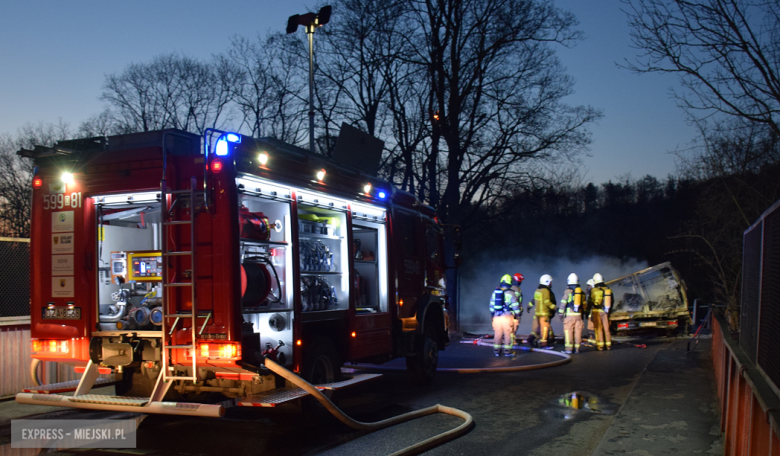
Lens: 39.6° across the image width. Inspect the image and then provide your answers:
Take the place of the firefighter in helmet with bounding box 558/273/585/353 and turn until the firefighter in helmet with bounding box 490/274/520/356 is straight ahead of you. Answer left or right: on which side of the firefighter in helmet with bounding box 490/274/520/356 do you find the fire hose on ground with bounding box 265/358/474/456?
left

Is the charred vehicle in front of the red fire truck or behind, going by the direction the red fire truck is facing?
in front

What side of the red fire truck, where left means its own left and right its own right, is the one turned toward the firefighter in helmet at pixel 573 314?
front

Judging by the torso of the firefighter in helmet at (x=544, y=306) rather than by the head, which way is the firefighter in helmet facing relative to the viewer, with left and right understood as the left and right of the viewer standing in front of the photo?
facing away from the viewer and to the right of the viewer

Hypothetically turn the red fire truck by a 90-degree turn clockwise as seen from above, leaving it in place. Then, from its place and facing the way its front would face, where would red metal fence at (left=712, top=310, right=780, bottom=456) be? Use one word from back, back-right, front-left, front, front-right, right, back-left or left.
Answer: front

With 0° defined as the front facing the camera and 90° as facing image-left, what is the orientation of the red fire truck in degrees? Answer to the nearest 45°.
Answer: approximately 225°

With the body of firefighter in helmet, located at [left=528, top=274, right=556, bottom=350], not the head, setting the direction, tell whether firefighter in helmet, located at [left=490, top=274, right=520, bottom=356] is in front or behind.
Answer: behind

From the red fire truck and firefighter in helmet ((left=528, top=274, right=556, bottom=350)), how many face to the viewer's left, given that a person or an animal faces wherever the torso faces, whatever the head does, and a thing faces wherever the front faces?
0

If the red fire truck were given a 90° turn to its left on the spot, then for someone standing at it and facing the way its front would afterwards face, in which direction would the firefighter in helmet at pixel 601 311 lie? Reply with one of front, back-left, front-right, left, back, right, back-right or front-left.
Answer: right

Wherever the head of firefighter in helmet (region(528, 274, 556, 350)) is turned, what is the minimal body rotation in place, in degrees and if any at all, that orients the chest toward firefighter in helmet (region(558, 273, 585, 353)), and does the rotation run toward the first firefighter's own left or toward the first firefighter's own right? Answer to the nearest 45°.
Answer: approximately 90° to the first firefighter's own right

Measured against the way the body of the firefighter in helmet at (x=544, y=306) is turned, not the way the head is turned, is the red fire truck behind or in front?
behind
